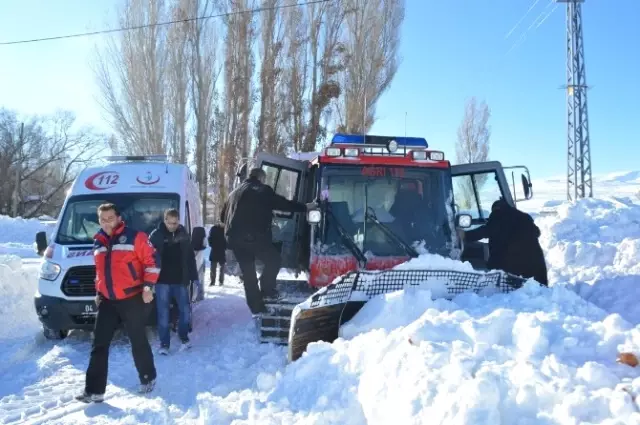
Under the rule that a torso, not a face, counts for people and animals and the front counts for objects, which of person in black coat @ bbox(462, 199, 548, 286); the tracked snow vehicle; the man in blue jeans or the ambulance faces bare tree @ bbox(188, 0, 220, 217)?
the person in black coat

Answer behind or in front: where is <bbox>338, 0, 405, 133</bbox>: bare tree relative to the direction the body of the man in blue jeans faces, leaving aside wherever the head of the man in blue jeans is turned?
behind

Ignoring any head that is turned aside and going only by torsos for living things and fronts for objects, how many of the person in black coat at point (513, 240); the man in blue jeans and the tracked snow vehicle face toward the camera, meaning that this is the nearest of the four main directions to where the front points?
2

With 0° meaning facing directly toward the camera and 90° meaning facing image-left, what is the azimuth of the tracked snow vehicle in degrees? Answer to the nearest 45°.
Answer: approximately 0°

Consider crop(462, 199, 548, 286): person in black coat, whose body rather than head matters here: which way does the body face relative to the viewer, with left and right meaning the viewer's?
facing away from the viewer and to the left of the viewer

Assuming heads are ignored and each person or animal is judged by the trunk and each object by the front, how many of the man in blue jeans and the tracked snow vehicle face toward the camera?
2

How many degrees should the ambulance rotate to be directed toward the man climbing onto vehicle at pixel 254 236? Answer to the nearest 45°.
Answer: approximately 90° to its left

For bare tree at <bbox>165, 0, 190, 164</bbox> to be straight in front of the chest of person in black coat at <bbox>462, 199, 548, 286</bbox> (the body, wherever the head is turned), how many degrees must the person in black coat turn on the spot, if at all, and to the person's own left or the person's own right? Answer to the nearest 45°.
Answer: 0° — they already face it

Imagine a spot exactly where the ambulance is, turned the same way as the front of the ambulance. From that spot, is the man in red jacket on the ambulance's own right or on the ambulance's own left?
on the ambulance's own left

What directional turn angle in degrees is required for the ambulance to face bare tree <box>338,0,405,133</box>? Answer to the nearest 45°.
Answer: approximately 180°

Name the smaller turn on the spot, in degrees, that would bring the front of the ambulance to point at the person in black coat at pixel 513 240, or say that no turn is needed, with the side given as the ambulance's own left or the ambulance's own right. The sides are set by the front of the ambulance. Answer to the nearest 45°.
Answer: approximately 90° to the ambulance's own left

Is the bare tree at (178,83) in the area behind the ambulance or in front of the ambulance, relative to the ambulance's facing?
behind
